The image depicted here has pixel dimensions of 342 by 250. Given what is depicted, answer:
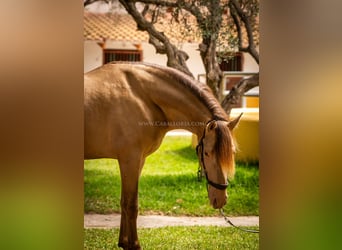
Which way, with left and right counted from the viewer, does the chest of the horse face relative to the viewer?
facing to the right of the viewer
